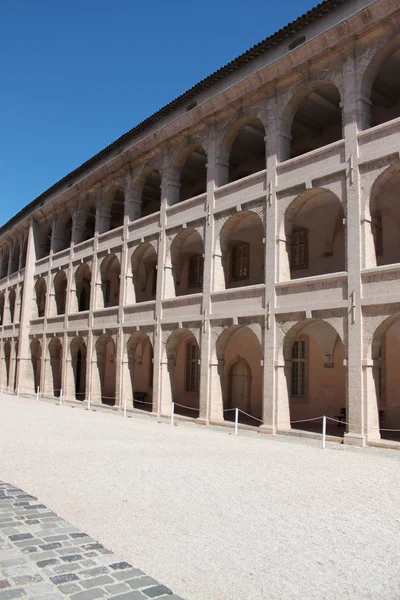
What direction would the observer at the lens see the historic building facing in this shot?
facing the viewer and to the left of the viewer
